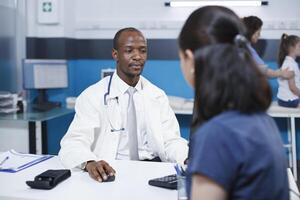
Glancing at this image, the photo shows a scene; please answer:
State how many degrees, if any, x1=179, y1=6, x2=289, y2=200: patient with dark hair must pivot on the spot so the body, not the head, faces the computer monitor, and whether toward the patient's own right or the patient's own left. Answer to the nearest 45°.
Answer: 0° — they already face it

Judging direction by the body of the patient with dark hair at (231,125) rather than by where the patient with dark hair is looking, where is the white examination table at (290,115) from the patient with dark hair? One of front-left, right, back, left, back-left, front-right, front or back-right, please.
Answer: front-right

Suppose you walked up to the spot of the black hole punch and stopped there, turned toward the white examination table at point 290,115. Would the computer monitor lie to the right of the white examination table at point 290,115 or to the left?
left

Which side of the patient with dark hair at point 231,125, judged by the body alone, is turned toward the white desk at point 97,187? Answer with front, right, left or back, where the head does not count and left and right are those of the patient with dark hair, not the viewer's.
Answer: front

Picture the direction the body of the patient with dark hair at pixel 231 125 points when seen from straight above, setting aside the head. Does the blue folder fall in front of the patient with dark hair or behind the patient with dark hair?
in front

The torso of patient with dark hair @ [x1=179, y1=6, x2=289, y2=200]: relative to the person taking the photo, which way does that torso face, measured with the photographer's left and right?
facing away from the viewer and to the left of the viewer

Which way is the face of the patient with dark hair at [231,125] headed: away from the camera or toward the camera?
away from the camera
